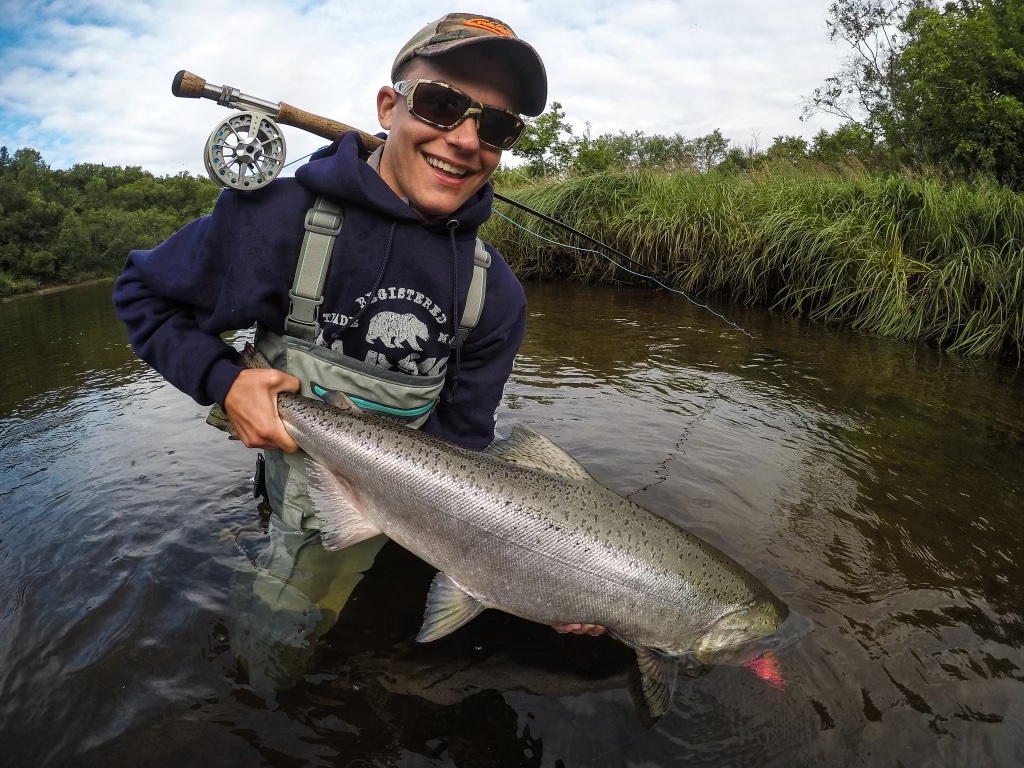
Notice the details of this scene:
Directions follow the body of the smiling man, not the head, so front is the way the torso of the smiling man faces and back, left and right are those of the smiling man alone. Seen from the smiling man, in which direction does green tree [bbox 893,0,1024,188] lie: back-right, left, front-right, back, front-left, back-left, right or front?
left

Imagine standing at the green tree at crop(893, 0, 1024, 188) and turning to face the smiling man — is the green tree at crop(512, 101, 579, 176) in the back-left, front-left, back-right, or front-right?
back-right

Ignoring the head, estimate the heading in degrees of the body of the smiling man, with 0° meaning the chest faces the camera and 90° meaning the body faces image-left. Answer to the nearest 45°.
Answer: approximately 315°

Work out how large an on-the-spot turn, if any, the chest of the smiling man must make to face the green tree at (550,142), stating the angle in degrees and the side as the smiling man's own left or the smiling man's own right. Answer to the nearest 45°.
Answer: approximately 135° to the smiling man's own left
